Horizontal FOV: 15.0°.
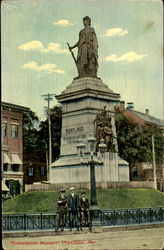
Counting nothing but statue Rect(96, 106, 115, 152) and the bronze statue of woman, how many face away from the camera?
0

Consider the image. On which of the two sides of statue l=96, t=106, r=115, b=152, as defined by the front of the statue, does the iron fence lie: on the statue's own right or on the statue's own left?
on the statue's own right

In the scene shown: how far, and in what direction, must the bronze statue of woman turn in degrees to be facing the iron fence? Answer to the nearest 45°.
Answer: approximately 45° to its left

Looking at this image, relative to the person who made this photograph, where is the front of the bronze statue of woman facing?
facing the viewer and to the left of the viewer

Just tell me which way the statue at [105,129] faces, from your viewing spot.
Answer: facing the viewer and to the right of the viewer
